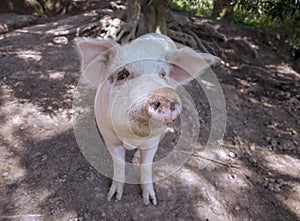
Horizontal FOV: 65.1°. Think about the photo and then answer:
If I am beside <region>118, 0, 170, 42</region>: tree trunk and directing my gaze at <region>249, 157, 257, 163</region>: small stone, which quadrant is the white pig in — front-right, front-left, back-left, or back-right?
front-right

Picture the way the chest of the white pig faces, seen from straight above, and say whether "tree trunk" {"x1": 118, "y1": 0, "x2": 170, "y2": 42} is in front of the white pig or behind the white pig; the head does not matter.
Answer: behind

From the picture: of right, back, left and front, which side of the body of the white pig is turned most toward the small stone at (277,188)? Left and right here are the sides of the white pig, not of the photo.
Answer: left

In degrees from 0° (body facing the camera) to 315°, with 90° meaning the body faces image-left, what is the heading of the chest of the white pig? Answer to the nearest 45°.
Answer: approximately 0°
